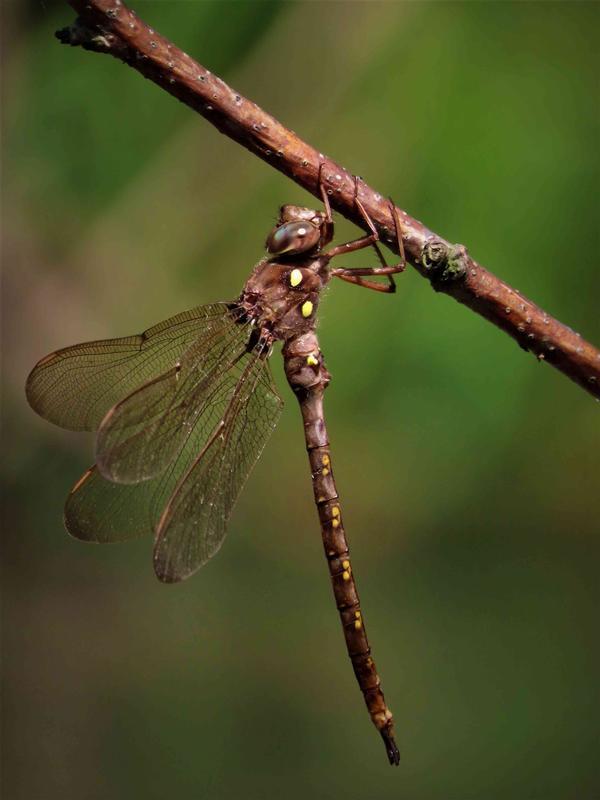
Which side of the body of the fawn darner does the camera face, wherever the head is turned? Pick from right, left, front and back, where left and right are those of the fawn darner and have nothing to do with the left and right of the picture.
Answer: right
